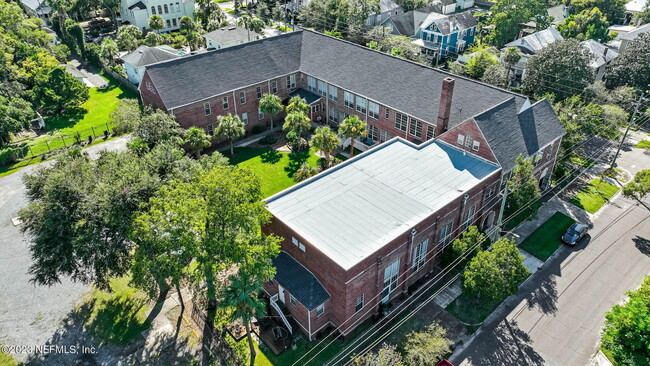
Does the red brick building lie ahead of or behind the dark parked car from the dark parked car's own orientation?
ahead

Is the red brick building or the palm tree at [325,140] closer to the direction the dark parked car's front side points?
the red brick building

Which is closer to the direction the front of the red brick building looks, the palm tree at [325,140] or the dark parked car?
the dark parked car

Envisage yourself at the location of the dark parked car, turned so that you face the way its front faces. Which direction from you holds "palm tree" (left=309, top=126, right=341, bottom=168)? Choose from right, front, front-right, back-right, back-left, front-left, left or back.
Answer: front-right
